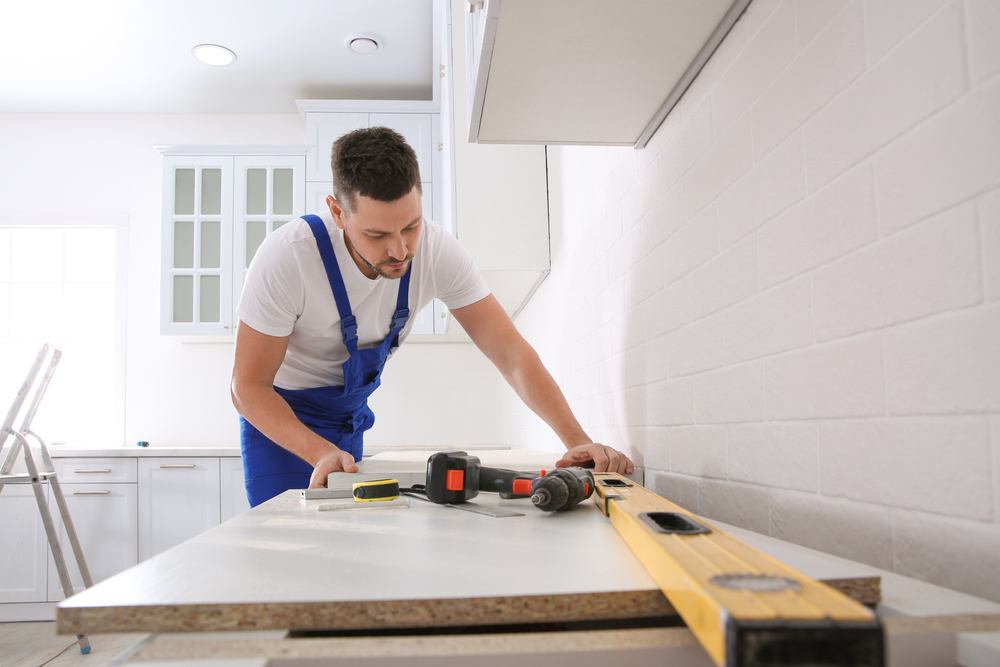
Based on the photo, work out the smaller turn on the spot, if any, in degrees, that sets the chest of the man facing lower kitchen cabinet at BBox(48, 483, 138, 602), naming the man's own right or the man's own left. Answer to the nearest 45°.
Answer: approximately 180°

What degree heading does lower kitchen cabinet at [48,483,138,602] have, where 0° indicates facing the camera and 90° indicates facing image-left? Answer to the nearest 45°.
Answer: approximately 0°

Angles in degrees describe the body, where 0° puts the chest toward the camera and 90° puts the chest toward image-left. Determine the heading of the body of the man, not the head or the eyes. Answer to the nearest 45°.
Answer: approximately 315°
